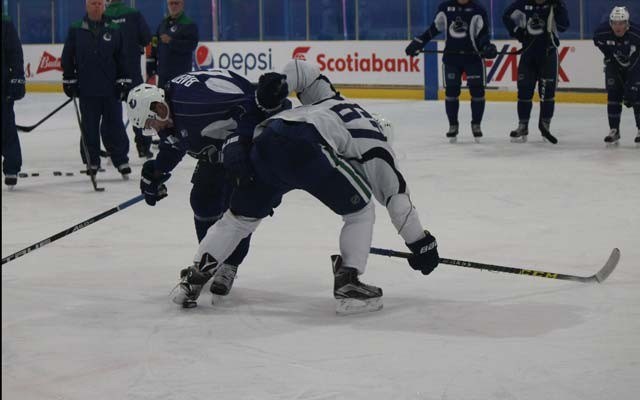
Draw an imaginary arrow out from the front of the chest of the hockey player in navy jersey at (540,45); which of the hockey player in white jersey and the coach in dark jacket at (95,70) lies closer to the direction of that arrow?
the hockey player in white jersey

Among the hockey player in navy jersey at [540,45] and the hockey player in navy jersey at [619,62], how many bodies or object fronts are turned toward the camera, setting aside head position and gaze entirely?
2

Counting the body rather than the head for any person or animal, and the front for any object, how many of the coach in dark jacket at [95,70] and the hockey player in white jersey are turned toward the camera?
1

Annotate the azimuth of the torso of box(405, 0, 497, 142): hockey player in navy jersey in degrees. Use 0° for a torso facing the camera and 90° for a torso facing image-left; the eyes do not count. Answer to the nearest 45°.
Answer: approximately 0°

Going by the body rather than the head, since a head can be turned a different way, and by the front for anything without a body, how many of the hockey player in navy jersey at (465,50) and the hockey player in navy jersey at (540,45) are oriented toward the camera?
2

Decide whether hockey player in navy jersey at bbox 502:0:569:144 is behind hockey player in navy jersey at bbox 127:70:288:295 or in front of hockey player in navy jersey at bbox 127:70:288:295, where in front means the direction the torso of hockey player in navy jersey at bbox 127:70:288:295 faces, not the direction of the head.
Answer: behind
